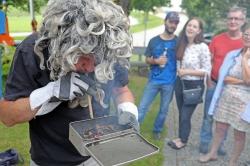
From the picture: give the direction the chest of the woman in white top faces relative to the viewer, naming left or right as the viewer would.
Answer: facing the viewer and to the left of the viewer

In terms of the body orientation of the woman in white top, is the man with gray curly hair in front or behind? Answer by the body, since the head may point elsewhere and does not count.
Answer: in front

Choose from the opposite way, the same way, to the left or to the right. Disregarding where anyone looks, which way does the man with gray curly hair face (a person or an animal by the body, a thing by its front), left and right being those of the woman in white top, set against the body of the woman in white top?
to the left

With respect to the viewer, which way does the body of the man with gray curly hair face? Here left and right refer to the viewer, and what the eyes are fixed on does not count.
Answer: facing the viewer and to the right of the viewer

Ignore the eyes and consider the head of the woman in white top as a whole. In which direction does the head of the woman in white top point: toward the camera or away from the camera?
toward the camera

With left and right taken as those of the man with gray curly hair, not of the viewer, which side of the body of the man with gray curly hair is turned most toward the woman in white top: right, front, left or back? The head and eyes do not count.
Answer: left

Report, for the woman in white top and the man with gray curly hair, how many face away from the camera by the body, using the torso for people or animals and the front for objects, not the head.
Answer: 0
